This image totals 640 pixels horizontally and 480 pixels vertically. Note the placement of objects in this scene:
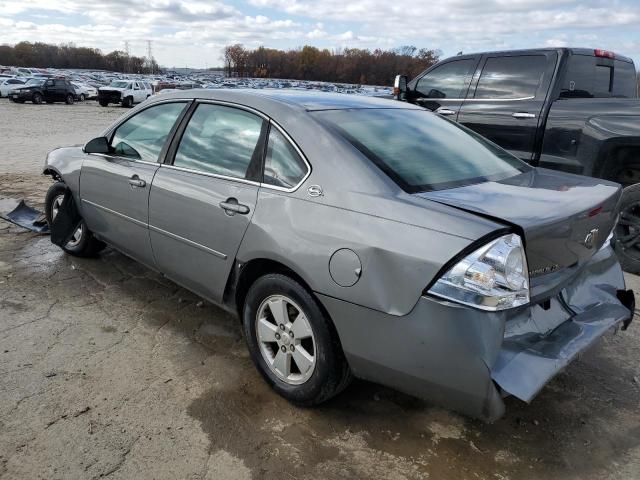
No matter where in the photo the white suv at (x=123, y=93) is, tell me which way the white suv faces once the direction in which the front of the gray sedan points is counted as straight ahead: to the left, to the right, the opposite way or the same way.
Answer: to the left

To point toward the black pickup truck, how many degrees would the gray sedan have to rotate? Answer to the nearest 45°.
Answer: approximately 90° to its right

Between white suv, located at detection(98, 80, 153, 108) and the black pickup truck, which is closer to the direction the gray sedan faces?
the white suv

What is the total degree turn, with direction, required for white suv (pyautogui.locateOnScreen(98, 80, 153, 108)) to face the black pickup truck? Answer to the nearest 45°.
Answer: approximately 45° to its left

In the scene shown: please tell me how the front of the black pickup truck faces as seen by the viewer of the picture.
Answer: facing away from the viewer and to the left of the viewer

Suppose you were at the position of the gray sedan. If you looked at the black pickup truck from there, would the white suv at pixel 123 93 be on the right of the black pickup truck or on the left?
left

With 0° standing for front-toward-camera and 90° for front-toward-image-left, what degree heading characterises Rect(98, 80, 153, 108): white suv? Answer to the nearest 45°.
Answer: approximately 45°

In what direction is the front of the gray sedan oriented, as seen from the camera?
facing away from the viewer and to the left of the viewer
